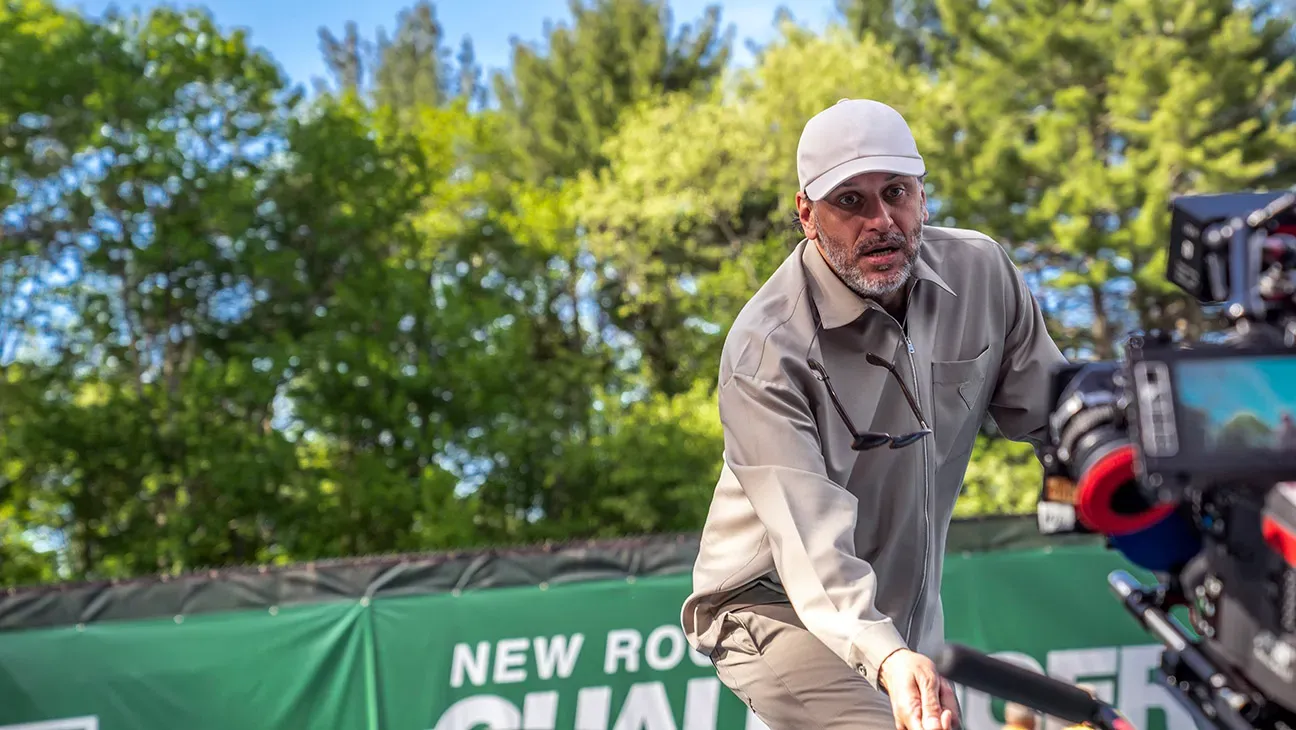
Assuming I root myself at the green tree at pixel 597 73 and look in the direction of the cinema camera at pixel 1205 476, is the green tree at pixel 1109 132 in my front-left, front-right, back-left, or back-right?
front-left

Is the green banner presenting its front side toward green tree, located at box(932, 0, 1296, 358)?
no

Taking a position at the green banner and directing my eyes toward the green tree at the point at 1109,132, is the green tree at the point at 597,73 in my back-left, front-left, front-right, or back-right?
front-left

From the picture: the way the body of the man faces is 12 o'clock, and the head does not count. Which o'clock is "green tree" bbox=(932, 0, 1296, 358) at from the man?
The green tree is roughly at 8 o'clock from the man.

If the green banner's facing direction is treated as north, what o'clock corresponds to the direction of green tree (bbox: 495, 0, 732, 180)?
The green tree is roughly at 6 o'clock from the green banner.

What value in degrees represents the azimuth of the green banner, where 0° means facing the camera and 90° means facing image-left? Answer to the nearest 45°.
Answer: approximately 0°

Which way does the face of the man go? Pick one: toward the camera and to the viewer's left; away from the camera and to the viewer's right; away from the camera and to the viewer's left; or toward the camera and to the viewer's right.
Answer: toward the camera and to the viewer's right

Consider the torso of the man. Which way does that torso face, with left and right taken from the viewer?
facing the viewer and to the right of the viewer

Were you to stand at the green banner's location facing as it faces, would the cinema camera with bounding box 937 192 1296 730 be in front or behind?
in front
